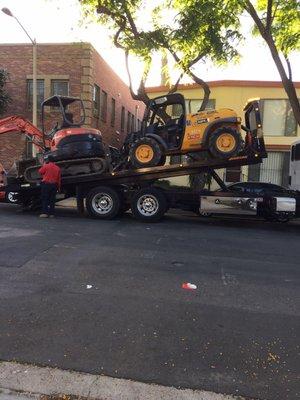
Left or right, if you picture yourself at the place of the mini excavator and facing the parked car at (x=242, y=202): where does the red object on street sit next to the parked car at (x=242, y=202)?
right

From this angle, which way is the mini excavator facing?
to the viewer's left

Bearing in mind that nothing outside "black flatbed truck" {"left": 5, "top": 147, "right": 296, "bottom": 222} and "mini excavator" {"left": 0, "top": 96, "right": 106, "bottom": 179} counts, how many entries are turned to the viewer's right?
1

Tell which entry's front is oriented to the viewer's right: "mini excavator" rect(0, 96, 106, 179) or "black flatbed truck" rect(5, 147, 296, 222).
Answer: the black flatbed truck

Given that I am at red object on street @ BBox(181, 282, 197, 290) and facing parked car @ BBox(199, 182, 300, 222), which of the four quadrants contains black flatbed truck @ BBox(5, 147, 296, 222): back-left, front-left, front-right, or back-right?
front-left

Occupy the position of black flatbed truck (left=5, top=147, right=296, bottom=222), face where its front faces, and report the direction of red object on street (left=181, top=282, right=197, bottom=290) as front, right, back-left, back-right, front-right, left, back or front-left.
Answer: right

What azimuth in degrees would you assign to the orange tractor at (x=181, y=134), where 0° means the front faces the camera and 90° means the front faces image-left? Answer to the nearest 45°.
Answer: approximately 90°

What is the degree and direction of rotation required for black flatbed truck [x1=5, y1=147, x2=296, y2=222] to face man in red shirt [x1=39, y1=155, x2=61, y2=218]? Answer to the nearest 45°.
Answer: approximately 180°

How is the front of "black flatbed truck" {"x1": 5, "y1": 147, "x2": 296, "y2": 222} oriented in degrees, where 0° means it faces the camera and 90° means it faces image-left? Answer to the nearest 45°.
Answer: approximately 270°

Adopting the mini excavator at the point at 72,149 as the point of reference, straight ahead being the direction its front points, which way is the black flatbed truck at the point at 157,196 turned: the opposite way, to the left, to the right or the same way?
the opposite way
